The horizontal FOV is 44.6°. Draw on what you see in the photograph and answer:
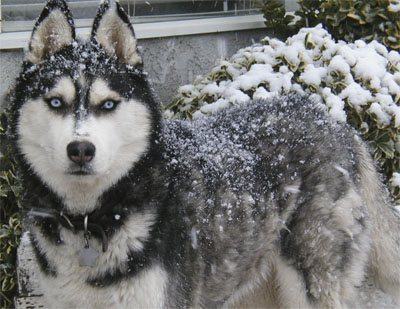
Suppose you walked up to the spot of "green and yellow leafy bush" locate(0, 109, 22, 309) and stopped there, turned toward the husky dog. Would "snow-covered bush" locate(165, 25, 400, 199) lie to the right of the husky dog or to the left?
left

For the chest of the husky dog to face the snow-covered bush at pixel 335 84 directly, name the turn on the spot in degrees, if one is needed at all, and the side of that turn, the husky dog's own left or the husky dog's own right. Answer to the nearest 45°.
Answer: approximately 180°

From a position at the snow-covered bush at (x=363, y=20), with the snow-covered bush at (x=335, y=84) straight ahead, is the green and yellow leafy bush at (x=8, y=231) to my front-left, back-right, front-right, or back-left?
front-right

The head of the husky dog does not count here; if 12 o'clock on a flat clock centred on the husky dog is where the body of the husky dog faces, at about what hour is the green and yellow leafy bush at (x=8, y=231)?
The green and yellow leafy bush is roughly at 3 o'clock from the husky dog.

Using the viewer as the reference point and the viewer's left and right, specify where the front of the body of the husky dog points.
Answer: facing the viewer and to the left of the viewer
